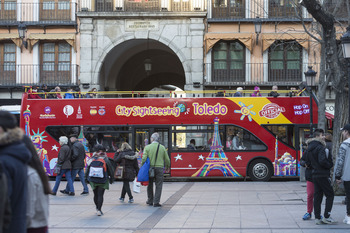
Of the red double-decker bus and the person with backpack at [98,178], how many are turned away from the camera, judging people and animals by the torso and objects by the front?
1

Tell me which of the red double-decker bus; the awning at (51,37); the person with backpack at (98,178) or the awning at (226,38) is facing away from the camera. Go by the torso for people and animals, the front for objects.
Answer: the person with backpack

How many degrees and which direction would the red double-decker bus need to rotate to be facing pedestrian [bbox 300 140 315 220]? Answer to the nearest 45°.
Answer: approximately 90° to its right

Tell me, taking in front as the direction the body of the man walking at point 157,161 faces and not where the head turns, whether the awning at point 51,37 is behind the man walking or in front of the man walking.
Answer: in front

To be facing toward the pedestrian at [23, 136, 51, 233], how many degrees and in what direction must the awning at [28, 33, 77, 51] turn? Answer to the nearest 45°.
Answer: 0° — it already faces them

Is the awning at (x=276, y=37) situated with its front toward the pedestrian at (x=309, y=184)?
yes

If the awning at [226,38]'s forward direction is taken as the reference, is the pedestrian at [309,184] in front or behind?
in front

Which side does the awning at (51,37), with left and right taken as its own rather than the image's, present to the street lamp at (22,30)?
right

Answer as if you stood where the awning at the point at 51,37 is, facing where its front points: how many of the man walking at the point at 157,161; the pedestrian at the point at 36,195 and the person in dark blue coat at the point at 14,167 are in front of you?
3

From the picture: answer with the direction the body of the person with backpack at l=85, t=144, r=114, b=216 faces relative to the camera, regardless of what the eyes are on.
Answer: away from the camera

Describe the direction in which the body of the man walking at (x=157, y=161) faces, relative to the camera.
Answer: away from the camera

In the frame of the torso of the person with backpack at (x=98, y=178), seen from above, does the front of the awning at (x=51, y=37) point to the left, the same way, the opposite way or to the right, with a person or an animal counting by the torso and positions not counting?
the opposite way

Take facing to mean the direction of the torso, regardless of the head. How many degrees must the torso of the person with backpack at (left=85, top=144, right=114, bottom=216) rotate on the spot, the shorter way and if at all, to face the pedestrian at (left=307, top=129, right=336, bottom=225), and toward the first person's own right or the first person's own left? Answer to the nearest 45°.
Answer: approximately 135° to the first person's own right

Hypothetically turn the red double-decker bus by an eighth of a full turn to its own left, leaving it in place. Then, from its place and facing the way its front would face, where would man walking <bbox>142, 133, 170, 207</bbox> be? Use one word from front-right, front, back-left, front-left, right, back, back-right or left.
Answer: back-right
